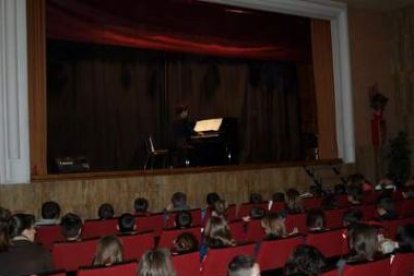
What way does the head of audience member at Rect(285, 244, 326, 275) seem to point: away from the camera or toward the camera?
away from the camera

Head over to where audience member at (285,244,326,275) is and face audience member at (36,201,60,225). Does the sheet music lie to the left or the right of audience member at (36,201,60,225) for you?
right

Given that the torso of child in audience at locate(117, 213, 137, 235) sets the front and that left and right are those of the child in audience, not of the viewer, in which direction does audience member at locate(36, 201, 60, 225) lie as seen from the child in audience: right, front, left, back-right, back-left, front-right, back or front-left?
front-left

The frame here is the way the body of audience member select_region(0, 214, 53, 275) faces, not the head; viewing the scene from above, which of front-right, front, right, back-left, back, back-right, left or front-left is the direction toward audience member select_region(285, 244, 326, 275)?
right

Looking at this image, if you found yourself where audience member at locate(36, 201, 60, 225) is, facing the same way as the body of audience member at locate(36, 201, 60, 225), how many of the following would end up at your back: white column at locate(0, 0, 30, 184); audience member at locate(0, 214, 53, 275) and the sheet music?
1

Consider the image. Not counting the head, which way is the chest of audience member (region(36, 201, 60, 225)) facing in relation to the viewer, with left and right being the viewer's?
facing away from the viewer

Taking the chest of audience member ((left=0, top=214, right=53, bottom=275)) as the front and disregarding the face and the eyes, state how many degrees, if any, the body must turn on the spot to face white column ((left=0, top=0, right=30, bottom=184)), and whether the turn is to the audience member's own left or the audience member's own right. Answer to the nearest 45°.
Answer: approximately 45° to the audience member's own left

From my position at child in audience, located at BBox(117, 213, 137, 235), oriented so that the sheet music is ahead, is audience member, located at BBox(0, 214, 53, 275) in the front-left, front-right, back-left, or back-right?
back-left

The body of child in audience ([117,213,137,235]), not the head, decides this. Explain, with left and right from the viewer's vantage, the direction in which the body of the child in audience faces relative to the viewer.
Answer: facing away from the viewer

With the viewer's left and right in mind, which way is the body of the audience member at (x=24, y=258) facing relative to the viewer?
facing away from the viewer and to the right of the viewer

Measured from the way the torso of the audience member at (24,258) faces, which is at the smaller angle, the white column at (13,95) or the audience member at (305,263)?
the white column

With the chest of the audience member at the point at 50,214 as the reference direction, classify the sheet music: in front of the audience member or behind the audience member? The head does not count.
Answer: in front

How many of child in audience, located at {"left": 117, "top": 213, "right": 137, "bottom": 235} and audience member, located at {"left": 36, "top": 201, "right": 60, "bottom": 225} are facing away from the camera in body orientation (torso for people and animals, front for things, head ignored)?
2
